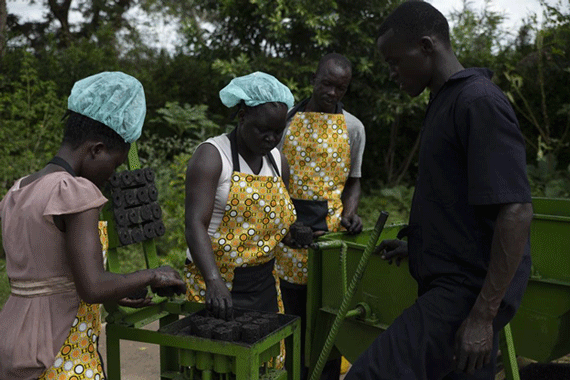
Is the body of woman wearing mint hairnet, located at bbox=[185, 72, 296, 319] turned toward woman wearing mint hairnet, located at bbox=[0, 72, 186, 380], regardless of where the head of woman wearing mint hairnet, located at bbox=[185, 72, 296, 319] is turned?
no

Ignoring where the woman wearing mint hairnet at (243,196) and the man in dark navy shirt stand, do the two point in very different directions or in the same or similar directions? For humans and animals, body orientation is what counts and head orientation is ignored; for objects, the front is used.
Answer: very different directions

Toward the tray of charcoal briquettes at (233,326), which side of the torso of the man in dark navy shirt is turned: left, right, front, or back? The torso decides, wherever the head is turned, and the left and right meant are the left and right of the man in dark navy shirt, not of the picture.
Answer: front

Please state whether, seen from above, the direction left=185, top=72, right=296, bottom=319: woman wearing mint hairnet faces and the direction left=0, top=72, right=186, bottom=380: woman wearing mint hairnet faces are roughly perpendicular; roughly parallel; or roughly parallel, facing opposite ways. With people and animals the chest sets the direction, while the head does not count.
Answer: roughly perpendicular

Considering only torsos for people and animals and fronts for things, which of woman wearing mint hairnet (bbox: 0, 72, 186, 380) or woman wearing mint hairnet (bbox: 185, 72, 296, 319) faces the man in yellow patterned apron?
woman wearing mint hairnet (bbox: 0, 72, 186, 380)

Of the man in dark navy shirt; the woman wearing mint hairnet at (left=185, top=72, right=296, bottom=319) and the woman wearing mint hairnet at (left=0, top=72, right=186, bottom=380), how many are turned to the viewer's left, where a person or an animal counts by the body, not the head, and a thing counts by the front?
1

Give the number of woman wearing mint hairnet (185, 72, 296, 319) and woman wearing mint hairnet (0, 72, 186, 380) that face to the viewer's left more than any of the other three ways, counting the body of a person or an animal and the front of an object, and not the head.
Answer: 0

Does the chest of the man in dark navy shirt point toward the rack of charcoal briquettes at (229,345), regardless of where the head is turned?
yes

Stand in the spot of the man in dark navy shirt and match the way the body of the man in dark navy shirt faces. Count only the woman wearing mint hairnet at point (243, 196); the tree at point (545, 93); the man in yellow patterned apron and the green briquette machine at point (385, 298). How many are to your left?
0

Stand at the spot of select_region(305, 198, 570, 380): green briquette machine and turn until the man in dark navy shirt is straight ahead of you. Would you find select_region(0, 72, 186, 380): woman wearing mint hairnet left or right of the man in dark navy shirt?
right

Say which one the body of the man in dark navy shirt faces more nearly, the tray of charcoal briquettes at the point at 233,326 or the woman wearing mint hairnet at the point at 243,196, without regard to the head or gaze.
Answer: the tray of charcoal briquettes

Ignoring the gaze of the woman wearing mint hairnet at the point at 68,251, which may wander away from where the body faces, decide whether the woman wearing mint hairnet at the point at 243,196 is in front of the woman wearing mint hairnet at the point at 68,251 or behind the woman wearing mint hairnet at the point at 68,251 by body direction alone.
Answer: in front

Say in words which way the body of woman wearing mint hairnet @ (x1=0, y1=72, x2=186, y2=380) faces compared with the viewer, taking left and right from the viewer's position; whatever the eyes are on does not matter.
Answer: facing away from the viewer and to the right of the viewer

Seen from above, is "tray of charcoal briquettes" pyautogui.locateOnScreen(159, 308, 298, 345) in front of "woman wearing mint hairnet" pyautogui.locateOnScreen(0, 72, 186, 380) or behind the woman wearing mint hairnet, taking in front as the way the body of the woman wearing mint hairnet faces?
in front

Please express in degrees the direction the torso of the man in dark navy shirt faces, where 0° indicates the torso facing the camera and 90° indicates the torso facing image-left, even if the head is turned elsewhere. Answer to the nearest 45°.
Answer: approximately 90°

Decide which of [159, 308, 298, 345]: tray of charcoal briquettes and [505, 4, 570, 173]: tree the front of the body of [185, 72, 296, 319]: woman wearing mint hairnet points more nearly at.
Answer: the tray of charcoal briquettes

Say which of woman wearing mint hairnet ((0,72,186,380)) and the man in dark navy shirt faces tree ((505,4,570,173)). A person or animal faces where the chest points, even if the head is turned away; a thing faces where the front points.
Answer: the woman wearing mint hairnet

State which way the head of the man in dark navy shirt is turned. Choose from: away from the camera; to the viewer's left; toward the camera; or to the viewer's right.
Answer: to the viewer's left
